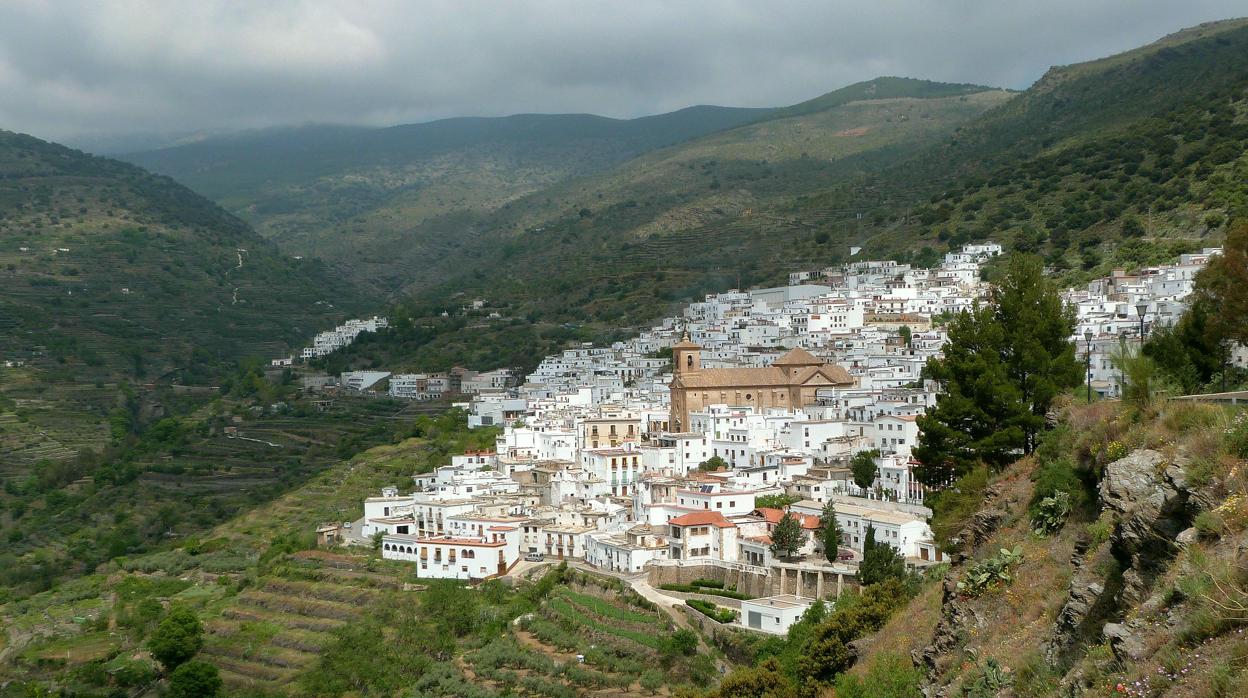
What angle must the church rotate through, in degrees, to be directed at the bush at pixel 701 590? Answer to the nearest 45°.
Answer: approximately 90° to its left

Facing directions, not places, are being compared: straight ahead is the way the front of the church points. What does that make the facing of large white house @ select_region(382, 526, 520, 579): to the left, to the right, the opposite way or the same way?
to the left

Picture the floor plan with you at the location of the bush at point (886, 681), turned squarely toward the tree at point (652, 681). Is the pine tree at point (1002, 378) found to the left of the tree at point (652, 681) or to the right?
right

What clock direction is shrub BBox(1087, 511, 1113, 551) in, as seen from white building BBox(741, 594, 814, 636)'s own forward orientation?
The shrub is roughly at 10 o'clock from the white building.

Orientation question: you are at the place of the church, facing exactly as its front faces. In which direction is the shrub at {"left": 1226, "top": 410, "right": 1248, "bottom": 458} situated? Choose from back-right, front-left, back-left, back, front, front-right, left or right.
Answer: left

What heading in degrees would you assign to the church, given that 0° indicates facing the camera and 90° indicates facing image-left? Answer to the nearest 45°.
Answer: approximately 90°

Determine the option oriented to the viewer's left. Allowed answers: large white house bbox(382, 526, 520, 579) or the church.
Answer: the church

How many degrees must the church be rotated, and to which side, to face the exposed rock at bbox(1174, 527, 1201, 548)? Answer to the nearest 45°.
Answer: approximately 90° to its left

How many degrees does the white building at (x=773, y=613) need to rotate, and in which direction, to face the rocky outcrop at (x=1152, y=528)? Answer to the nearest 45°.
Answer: approximately 45° to its left

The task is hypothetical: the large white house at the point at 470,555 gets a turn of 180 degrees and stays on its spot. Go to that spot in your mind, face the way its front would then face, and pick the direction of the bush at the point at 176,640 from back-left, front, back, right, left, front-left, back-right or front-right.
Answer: left
